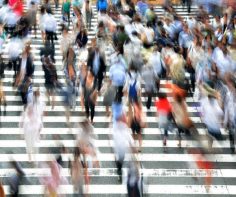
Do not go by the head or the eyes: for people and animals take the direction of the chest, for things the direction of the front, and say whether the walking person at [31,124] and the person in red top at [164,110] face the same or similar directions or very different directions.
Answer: very different directions

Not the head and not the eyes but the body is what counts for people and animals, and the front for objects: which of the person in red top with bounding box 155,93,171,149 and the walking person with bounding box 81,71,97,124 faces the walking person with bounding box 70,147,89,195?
the walking person with bounding box 81,71,97,124

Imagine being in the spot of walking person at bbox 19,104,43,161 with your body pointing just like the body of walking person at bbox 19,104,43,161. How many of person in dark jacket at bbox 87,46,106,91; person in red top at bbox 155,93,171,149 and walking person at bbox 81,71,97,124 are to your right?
0

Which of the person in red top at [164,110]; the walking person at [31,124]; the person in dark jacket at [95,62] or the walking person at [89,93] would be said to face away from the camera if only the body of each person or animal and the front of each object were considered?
the person in red top

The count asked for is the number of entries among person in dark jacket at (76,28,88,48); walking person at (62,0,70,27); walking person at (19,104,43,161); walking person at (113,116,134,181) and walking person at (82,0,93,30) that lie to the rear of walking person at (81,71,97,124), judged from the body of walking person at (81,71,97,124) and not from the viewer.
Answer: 3

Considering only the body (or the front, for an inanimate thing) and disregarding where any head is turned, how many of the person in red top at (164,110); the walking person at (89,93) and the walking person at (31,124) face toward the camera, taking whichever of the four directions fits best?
2

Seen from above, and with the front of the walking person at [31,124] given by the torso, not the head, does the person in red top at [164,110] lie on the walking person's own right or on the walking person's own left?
on the walking person's own left

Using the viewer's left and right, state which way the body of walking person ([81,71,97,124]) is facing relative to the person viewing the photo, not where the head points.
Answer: facing the viewer

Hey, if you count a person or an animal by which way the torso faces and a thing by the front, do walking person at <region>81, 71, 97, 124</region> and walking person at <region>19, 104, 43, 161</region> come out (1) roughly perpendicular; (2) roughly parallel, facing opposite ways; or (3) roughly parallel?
roughly parallel

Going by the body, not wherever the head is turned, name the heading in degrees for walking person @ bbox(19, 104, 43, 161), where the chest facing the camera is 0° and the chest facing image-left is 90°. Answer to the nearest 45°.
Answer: approximately 0°
